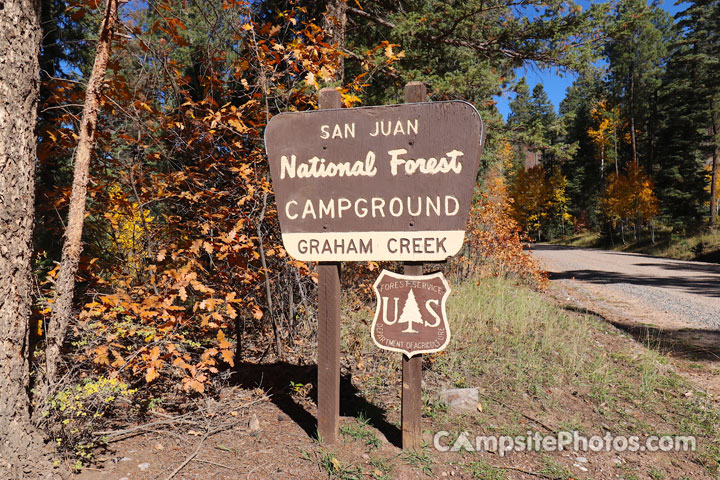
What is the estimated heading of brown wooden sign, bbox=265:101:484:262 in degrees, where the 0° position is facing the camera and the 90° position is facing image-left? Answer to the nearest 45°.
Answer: approximately 0°

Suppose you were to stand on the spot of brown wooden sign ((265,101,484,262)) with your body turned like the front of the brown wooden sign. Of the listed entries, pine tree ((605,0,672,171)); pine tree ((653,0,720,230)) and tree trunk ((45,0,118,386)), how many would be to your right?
1

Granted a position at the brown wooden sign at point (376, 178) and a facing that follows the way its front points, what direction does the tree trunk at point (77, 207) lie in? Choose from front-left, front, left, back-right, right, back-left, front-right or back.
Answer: right

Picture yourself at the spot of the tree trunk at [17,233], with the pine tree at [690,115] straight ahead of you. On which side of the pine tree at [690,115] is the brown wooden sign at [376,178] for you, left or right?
right

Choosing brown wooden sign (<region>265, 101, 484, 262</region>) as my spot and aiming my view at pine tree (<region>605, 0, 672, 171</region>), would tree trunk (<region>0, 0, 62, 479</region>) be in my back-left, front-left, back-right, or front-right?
back-left

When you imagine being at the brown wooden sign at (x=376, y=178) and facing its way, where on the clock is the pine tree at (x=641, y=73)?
The pine tree is roughly at 7 o'clock from the brown wooden sign.

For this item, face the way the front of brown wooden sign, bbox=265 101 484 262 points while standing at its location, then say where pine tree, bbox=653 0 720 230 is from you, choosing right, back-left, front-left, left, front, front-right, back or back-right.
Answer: back-left

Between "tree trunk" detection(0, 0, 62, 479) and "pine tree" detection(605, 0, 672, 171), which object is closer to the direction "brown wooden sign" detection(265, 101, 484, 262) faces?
the tree trunk

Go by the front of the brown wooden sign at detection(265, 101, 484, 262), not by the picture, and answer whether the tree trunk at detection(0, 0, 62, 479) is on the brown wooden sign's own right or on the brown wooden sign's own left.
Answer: on the brown wooden sign's own right
